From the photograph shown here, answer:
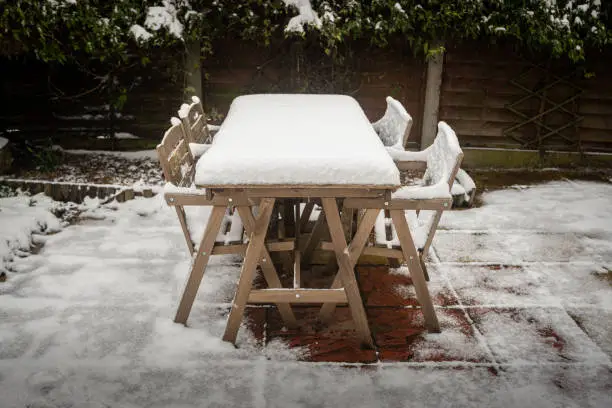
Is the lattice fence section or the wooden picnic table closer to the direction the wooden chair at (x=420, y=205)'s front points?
the wooden picnic table

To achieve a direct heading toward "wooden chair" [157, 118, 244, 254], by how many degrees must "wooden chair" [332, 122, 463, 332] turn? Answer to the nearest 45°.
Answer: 0° — it already faces it

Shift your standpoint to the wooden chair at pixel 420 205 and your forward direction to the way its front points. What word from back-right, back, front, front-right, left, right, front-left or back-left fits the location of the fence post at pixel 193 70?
front-right

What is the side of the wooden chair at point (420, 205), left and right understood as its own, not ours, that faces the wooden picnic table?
front

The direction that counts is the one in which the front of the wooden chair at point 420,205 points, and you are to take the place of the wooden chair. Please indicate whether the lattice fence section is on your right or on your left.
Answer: on your right

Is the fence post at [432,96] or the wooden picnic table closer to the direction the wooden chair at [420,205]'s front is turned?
the wooden picnic table

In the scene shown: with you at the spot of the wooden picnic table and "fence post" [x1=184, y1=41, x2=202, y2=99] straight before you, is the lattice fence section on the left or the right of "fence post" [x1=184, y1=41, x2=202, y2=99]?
right

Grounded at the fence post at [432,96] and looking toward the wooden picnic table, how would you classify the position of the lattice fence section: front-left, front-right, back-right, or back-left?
back-left

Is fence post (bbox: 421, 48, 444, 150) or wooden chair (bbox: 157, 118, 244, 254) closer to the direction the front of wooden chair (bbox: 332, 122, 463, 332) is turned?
the wooden chair

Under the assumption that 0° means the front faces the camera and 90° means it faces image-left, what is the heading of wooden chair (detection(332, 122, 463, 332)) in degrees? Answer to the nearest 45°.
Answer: approximately 90°

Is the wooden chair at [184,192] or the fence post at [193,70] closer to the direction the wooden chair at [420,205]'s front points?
the wooden chair

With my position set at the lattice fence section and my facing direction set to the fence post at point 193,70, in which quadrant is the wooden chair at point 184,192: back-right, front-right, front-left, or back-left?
front-left

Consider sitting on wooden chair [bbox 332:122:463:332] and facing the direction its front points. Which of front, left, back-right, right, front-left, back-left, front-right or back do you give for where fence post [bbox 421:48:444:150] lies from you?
right
